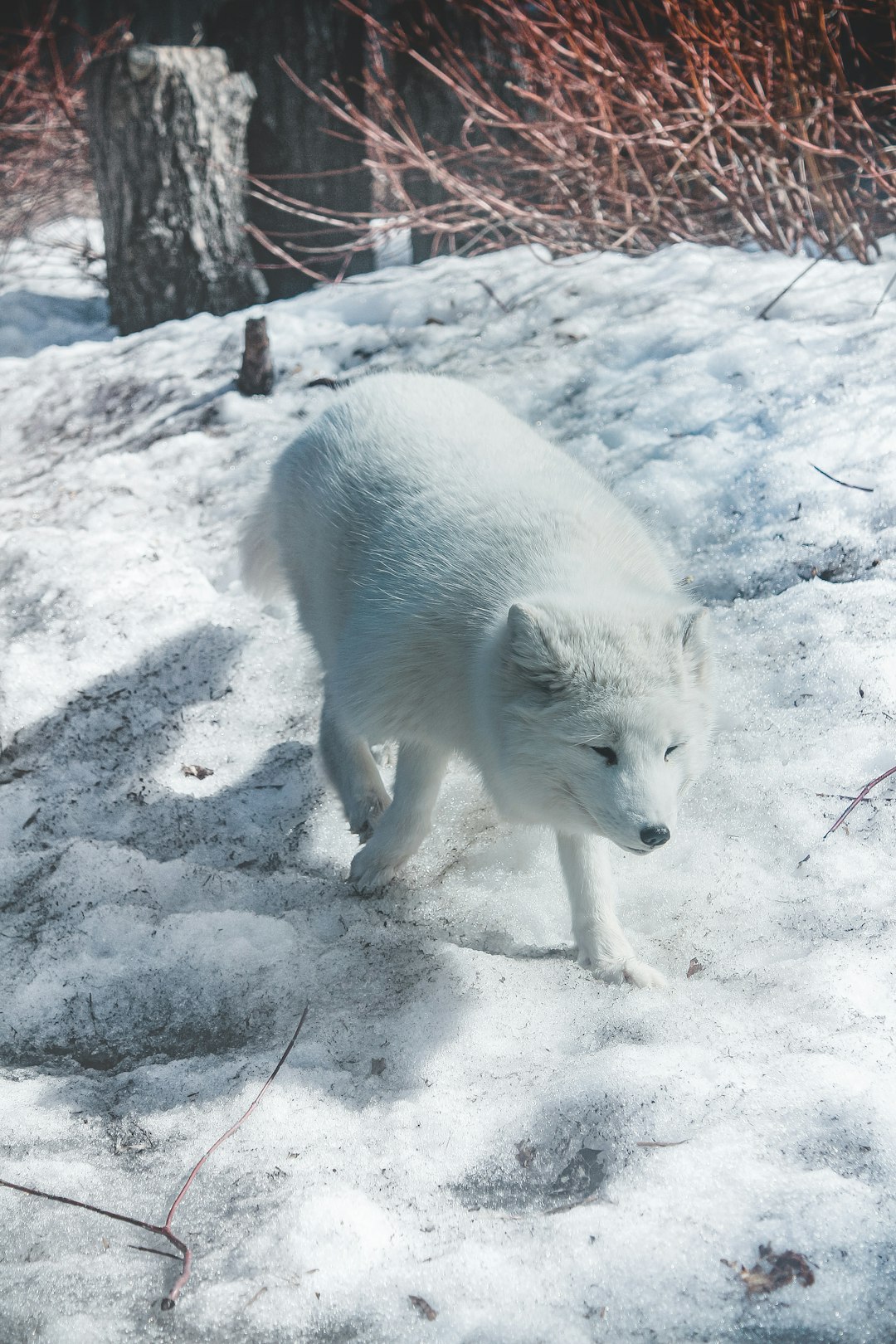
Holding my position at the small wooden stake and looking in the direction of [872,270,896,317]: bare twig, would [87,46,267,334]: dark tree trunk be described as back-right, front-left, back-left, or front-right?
back-left

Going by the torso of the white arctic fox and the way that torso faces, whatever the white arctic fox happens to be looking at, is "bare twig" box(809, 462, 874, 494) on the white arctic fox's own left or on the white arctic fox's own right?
on the white arctic fox's own left

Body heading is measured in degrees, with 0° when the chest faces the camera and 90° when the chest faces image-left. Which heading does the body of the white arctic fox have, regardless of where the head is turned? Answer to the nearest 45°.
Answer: approximately 315°

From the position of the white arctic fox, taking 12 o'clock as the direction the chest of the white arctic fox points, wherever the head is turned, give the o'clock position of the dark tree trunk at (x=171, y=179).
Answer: The dark tree trunk is roughly at 7 o'clock from the white arctic fox.

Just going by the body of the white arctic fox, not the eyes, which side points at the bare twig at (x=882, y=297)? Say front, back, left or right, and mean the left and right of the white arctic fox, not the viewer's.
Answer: left
